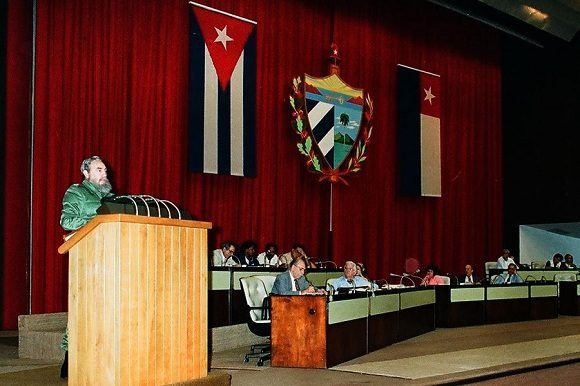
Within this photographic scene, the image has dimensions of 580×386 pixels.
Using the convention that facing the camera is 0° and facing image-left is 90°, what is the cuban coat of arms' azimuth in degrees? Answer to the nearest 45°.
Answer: approximately 315°

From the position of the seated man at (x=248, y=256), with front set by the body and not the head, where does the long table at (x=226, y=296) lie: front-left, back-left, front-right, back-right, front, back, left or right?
front-right

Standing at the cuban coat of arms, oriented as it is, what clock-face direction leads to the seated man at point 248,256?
The seated man is roughly at 2 o'clock from the cuban coat of arms.

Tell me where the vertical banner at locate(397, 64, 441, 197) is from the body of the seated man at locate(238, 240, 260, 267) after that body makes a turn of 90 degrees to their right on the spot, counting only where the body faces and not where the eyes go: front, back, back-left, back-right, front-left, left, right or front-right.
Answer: back

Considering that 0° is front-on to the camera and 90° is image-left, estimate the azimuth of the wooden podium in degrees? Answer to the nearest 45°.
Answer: approximately 315°
